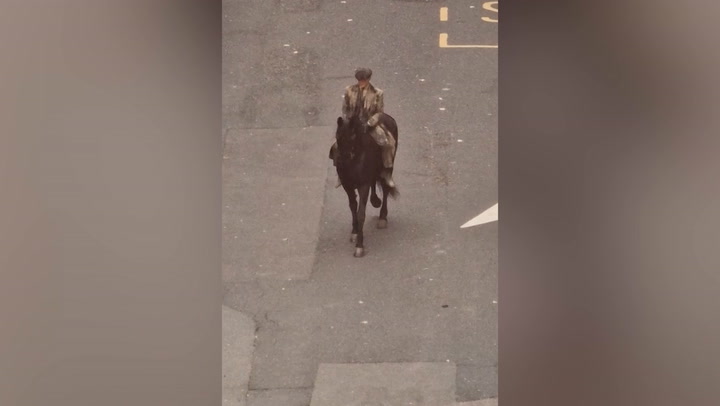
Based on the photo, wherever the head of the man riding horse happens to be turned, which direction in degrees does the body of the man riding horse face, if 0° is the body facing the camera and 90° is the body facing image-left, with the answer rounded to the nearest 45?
approximately 0°
